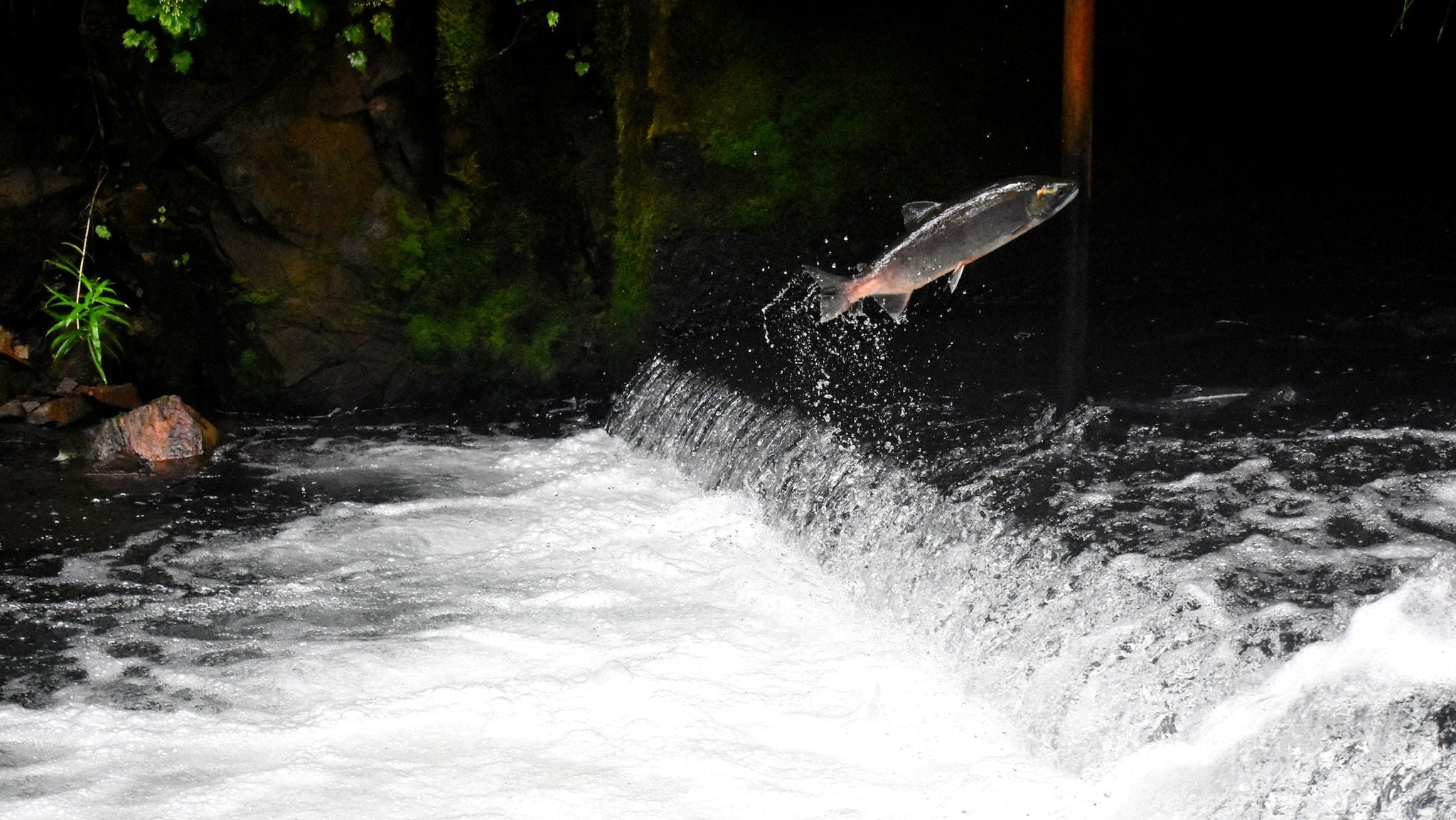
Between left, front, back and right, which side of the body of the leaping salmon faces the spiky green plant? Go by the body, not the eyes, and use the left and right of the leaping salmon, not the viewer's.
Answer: back

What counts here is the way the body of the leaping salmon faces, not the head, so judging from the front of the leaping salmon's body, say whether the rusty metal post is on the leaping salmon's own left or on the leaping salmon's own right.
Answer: on the leaping salmon's own left

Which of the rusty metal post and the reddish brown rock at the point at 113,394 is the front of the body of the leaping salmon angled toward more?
the rusty metal post

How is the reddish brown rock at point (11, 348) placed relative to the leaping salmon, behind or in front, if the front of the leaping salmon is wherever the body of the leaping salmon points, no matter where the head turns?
behind

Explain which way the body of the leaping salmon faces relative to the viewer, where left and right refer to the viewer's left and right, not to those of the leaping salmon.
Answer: facing to the right of the viewer

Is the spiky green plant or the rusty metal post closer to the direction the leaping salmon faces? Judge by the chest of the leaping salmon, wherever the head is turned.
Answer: the rusty metal post

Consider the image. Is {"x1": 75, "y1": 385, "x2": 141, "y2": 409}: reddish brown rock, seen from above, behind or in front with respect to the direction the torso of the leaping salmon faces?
behind

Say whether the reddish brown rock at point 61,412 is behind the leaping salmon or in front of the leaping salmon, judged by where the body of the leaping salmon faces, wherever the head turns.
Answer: behind
